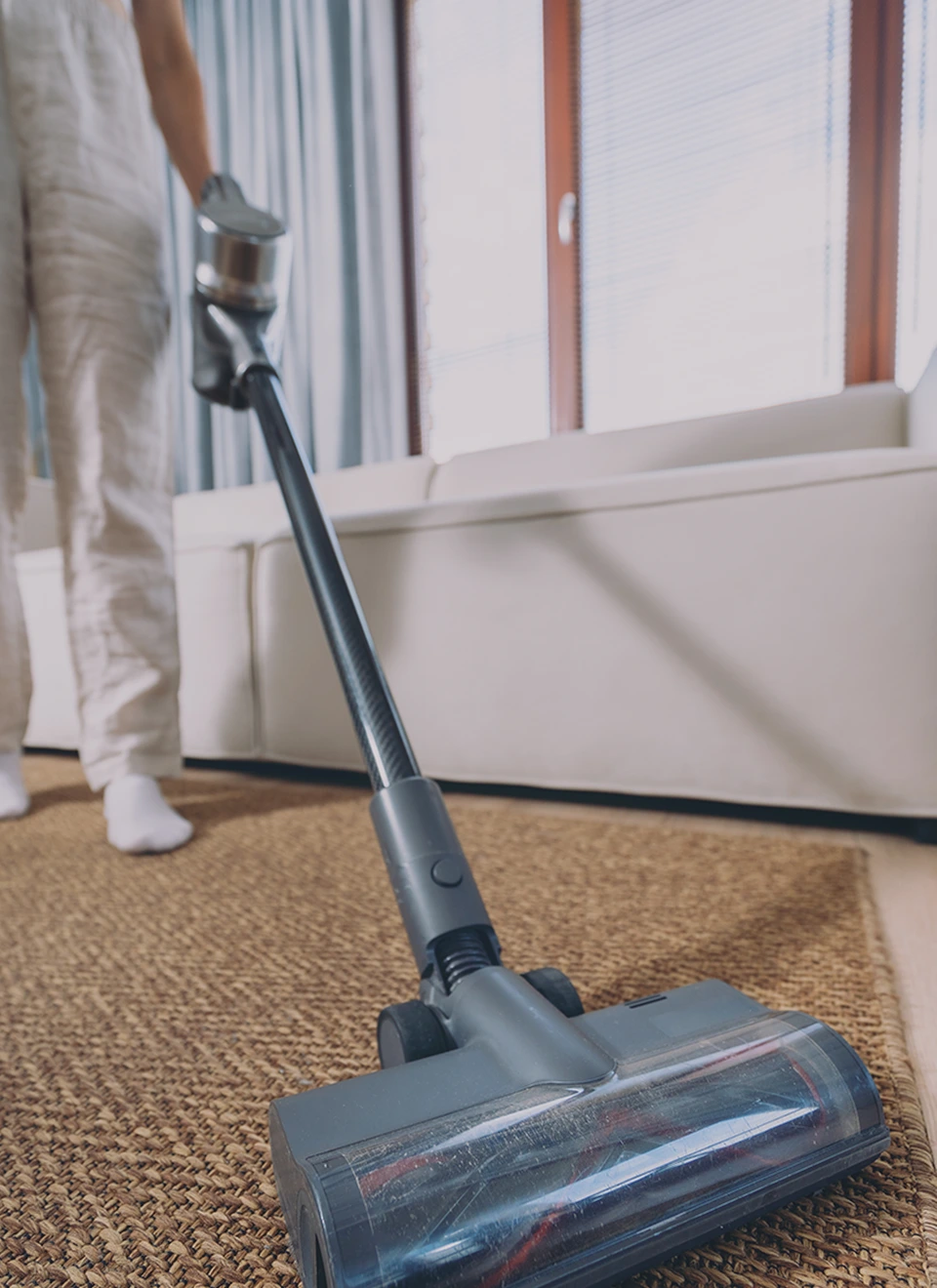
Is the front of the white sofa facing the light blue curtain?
no

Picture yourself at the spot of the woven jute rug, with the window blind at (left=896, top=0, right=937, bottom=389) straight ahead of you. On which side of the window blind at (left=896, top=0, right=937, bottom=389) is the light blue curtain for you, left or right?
left
